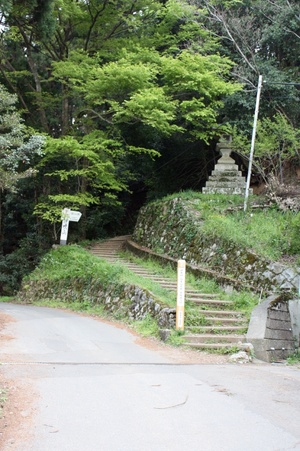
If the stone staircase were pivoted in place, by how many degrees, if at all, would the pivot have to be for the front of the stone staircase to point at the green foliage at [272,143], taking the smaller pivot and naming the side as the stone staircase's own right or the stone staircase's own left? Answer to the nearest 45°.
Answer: approximately 180°

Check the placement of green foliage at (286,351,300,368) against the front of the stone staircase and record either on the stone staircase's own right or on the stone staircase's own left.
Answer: on the stone staircase's own left

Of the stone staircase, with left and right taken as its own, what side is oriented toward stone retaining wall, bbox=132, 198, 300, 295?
left

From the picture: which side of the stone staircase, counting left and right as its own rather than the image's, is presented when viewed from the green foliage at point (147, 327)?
right

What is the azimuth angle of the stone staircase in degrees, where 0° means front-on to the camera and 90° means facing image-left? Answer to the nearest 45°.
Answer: approximately 0°

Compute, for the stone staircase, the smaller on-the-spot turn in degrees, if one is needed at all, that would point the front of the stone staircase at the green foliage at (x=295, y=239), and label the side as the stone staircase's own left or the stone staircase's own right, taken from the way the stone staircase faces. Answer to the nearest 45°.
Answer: approximately 135° to the stone staircase's own left

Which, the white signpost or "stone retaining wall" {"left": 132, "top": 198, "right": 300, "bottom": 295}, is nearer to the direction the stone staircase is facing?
the white signpost
